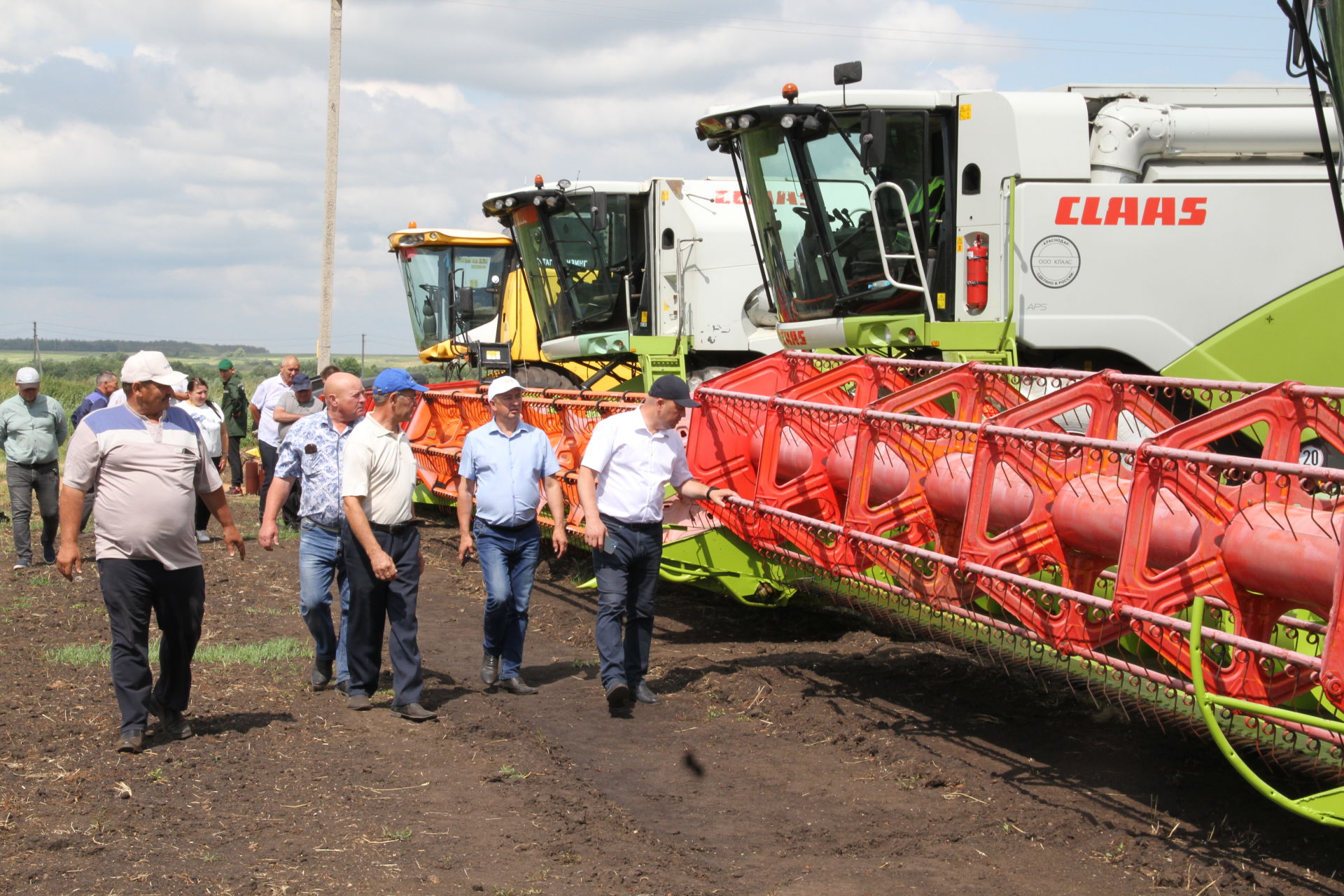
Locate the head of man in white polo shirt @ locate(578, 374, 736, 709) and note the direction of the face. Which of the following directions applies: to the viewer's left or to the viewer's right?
to the viewer's right

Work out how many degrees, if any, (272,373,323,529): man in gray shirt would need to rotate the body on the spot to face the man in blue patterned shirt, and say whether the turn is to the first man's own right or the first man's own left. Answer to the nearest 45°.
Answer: approximately 45° to the first man's own right

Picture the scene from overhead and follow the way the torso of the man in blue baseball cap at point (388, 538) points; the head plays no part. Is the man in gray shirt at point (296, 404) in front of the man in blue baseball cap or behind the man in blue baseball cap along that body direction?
behind

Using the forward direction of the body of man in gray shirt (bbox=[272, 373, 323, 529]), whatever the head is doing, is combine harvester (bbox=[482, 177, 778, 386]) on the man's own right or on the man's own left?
on the man's own left

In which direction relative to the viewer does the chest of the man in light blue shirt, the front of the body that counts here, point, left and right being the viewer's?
facing the viewer

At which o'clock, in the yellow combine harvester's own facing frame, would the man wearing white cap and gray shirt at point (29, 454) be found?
The man wearing white cap and gray shirt is roughly at 11 o'clock from the yellow combine harvester.

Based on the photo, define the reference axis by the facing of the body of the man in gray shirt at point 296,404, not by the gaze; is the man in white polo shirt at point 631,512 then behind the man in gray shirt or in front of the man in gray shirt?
in front

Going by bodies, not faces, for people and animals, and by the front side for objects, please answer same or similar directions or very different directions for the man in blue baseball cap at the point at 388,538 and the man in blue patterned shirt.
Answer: same or similar directions

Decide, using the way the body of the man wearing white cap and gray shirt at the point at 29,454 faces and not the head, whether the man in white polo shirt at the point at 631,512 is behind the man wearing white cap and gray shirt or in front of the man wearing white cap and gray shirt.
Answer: in front

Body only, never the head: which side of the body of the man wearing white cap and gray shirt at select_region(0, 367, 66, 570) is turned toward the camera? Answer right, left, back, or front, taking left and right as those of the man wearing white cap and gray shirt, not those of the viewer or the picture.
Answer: front

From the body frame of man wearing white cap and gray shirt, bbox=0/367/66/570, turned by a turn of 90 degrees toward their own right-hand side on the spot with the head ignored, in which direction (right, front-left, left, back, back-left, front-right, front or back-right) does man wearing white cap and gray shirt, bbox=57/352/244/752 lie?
left

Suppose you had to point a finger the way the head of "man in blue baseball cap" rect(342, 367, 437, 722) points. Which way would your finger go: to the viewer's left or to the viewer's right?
to the viewer's right

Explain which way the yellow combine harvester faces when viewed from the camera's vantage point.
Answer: facing the viewer and to the left of the viewer

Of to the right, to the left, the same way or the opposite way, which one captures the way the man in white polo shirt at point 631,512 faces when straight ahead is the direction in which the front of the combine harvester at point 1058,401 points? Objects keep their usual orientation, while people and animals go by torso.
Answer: to the left
